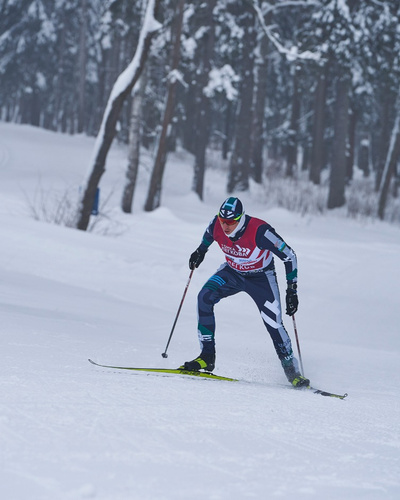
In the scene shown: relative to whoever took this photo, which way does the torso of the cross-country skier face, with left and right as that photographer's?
facing the viewer and to the left of the viewer

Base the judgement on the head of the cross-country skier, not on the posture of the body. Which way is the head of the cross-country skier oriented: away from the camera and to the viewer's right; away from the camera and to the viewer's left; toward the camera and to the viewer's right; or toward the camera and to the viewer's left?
toward the camera and to the viewer's left
